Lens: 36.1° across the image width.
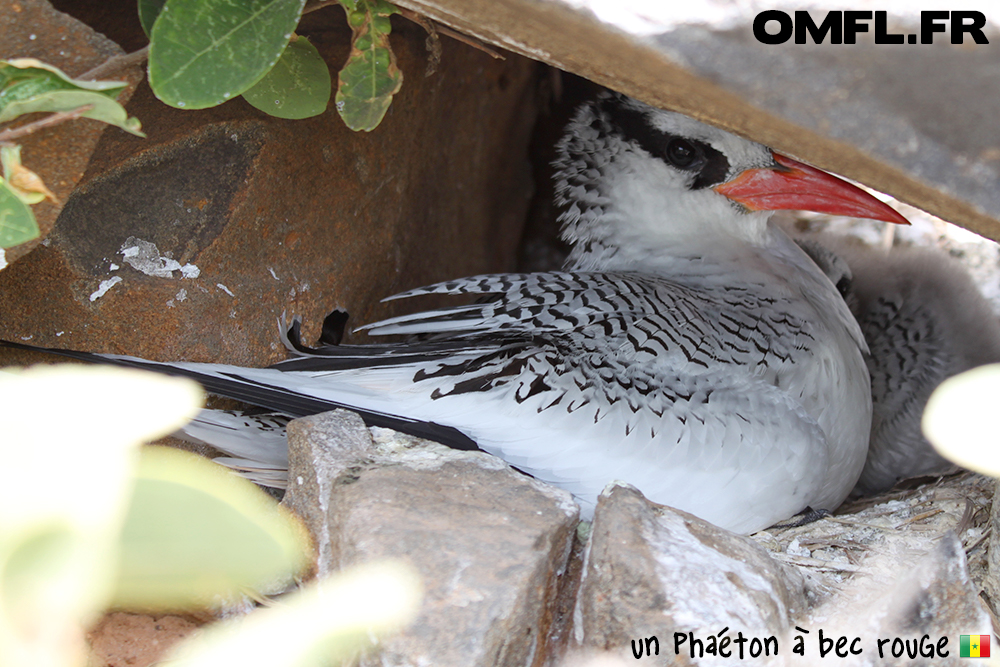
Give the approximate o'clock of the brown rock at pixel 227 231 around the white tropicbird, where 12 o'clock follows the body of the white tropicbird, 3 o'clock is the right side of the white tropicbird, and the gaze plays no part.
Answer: The brown rock is roughly at 6 o'clock from the white tropicbird.

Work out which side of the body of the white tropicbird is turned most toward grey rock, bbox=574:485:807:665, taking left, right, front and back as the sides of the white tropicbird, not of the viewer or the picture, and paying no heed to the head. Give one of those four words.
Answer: right

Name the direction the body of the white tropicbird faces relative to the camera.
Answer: to the viewer's right

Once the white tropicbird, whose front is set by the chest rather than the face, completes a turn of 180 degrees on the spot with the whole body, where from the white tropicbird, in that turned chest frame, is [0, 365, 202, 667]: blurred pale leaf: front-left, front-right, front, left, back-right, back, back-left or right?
front-left
